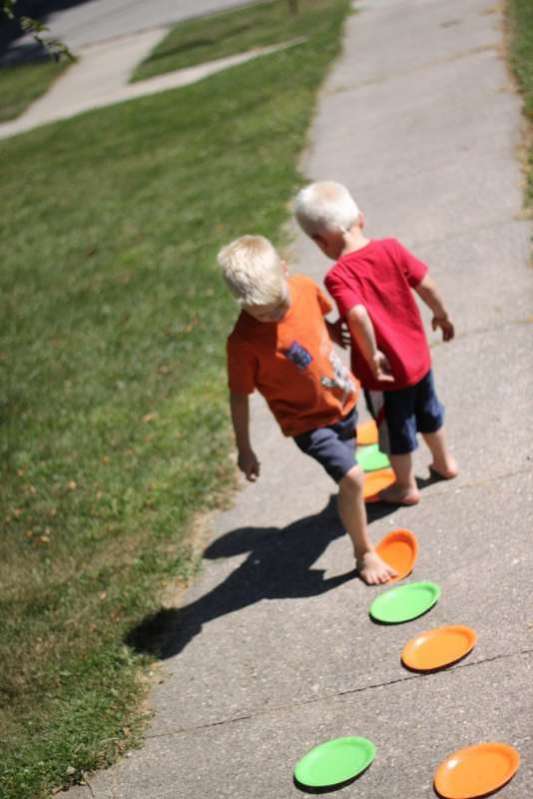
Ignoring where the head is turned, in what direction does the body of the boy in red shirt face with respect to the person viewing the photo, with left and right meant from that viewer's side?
facing away from the viewer and to the left of the viewer

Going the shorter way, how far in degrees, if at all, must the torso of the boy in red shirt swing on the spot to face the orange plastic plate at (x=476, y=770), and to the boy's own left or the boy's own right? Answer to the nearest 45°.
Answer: approximately 135° to the boy's own left

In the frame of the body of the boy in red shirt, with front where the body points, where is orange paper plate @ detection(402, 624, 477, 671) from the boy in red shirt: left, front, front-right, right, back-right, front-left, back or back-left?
back-left

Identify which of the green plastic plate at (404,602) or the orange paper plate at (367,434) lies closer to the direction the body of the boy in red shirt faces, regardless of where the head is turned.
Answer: the orange paper plate
